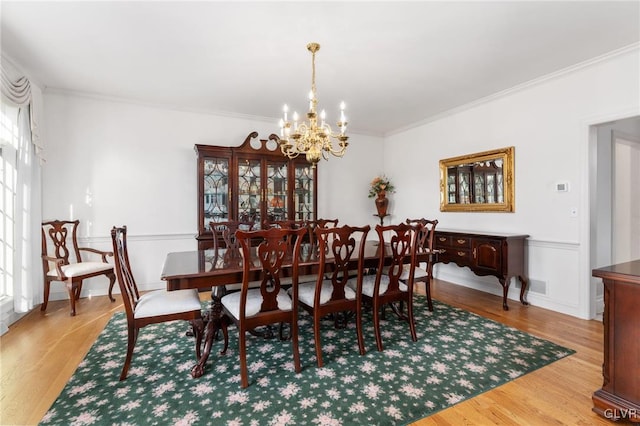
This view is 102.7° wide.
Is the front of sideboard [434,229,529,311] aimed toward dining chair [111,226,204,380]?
yes

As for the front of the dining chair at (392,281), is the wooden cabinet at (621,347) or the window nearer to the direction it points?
the window

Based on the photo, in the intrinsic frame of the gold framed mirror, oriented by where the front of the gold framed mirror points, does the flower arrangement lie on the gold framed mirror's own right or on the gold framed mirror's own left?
on the gold framed mirror's own right

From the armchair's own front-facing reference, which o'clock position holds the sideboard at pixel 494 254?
The sideboard is roughly at 12 o'clock from the armchair.

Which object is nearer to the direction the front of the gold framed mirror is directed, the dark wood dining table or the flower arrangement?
the dark wood dining table

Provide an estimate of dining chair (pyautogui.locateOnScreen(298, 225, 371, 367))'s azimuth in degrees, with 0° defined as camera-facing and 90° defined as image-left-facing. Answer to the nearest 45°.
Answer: approximately 135°

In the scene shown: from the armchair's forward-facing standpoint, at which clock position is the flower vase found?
The flower vase is roughly at 11 o'clock from the armchair.

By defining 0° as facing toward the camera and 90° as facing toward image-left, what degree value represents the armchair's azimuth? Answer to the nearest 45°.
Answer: approximately 315°

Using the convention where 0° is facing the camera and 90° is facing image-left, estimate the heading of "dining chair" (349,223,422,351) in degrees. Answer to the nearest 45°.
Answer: approximately 135°
